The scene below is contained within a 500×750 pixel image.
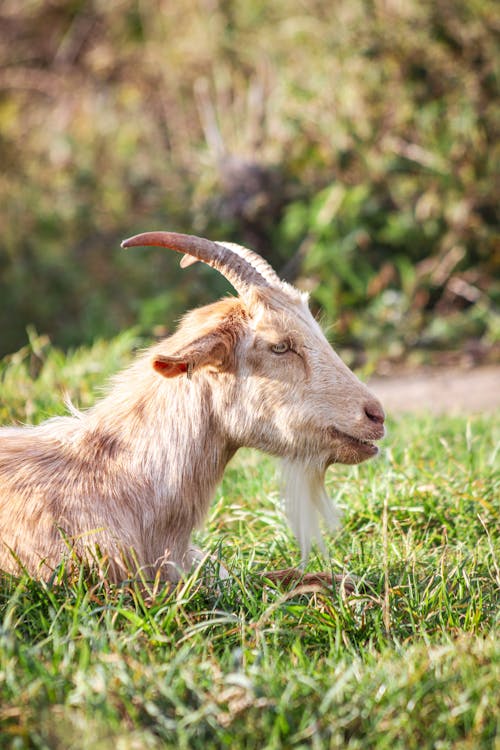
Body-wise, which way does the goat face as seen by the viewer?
to the viewer's right
